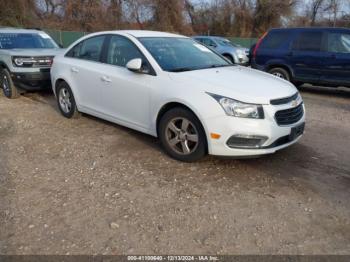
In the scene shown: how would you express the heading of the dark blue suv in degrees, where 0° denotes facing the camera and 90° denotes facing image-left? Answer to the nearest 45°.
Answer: approximately 270°

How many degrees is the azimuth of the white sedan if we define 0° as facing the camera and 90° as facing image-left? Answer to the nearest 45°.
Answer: approximately 315°

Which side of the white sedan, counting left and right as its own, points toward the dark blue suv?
left

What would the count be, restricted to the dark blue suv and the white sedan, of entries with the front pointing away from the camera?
0
